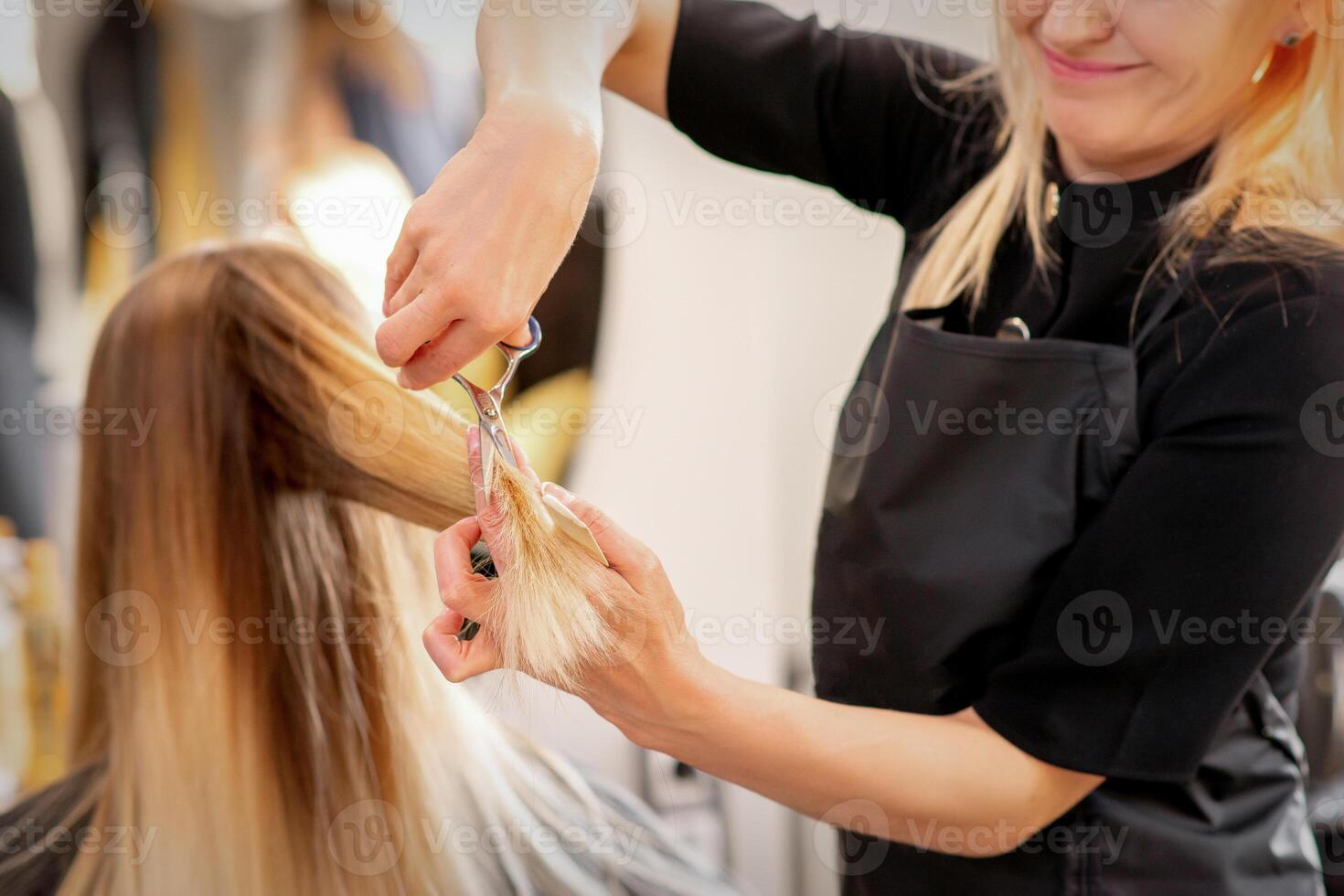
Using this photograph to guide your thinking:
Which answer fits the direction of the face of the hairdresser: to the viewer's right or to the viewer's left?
to the viewer's left

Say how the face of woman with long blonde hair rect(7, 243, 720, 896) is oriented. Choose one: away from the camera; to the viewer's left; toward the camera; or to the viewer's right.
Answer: away from the camera

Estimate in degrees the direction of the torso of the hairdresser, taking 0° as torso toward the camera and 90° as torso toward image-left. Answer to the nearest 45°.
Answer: approximately 45°
